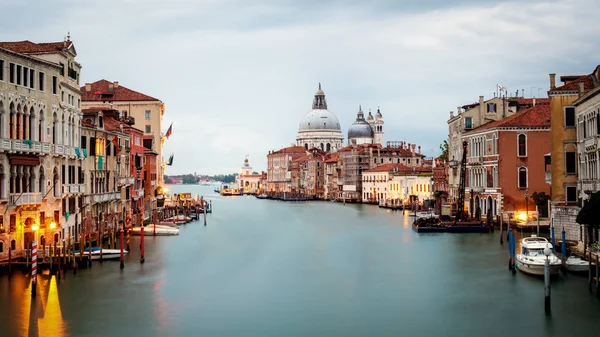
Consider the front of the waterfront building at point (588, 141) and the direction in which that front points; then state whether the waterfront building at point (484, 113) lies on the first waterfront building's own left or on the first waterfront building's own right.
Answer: on the first waterfront building's own right

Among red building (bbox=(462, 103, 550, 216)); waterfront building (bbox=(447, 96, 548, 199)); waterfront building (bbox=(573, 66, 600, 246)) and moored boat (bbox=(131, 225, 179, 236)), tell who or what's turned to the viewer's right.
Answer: the moored boat

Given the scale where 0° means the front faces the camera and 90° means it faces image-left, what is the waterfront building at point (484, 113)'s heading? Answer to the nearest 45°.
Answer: approximately 45°

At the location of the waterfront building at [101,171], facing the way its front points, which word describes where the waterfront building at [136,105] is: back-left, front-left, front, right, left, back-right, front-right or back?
back-left

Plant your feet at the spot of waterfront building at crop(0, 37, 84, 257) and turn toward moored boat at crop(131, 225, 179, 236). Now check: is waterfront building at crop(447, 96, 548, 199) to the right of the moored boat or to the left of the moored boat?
right

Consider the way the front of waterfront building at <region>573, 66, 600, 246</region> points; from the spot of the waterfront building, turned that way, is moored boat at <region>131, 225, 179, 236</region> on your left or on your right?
on your right

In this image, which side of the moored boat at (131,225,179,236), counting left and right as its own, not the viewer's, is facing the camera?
right

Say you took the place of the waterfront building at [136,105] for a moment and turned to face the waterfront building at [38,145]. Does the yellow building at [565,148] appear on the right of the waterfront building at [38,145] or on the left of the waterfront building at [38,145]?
left

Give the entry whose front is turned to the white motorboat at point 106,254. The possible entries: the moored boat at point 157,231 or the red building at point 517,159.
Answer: the red building

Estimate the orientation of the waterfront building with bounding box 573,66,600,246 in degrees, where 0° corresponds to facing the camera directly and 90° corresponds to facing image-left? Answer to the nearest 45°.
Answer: approximately 45°
